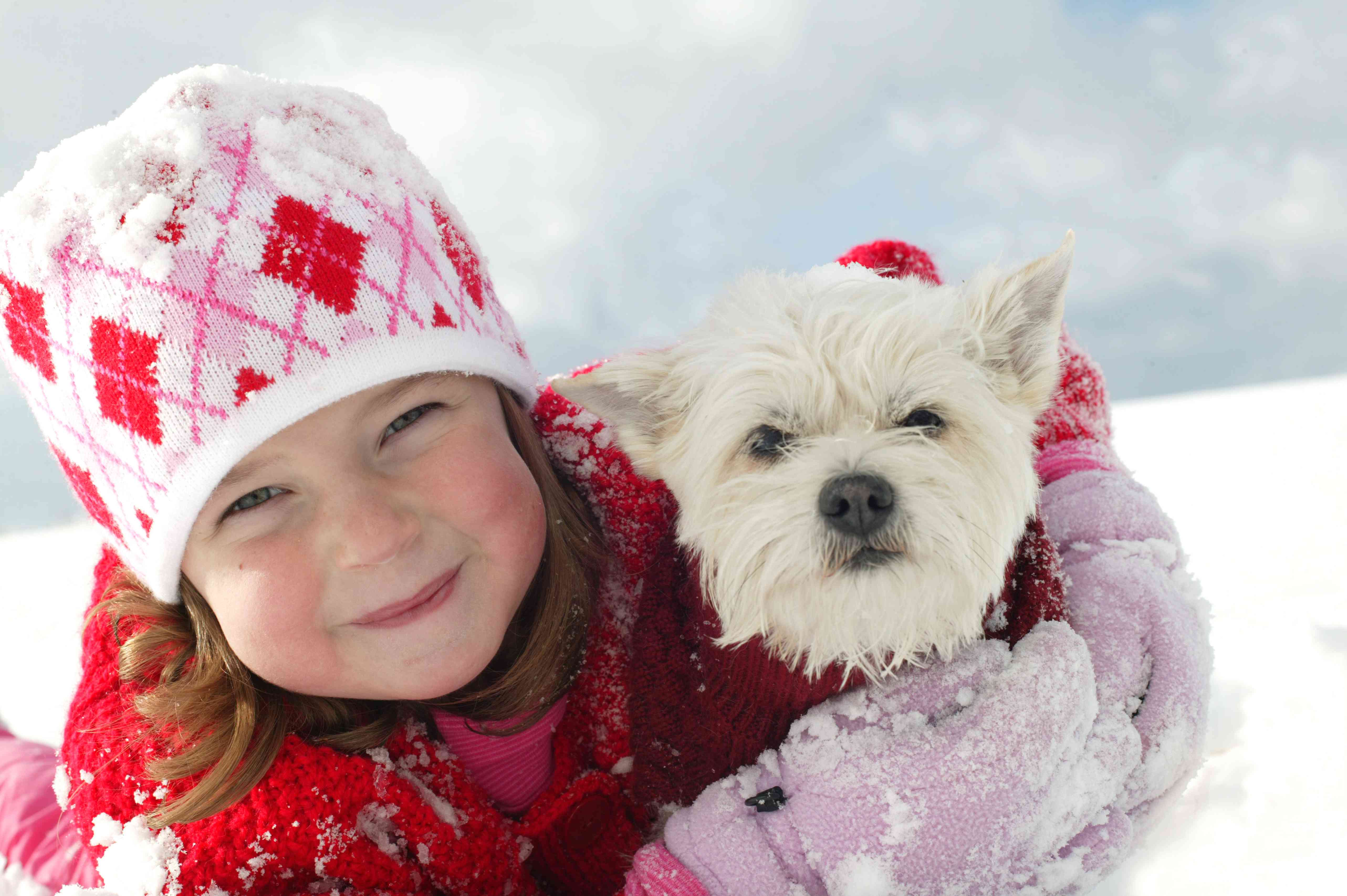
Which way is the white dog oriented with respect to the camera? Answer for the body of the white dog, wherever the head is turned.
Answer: toward the camera
